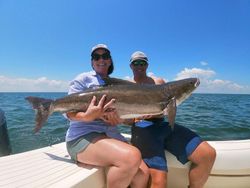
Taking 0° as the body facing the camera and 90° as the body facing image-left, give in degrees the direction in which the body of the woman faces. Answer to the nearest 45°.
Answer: approximately 315°

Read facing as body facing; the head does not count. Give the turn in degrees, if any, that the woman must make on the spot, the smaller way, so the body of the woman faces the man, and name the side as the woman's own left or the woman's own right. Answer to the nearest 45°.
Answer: approximately 45° to the woman's own left
